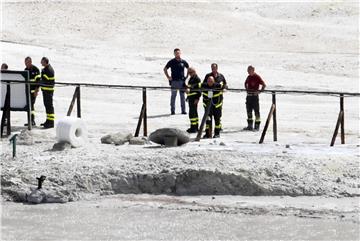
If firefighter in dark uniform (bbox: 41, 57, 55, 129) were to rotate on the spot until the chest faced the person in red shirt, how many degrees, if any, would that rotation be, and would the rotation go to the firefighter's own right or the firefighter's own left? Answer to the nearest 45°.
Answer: approximately 180°

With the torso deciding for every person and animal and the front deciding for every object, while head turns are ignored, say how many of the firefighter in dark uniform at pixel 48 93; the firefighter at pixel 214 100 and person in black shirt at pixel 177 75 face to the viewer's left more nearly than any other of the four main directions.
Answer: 1

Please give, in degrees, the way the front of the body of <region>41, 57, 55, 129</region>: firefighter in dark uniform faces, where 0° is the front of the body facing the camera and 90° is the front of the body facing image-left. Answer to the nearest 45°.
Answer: approximately 90°

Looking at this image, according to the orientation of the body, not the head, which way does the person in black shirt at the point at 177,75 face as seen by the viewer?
toward the camera

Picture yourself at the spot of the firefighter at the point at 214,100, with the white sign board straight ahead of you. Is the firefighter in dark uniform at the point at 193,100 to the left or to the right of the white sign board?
right

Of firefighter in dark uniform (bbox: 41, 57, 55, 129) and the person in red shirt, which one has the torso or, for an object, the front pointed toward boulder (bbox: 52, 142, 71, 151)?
the person in red shirt

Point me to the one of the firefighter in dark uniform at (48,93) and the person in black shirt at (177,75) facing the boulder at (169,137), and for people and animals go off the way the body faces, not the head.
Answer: the person in black shirt

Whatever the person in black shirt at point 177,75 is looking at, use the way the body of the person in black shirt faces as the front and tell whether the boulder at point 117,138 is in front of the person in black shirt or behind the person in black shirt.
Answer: in front

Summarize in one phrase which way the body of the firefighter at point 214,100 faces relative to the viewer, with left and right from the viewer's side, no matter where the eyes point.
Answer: facing the viewer

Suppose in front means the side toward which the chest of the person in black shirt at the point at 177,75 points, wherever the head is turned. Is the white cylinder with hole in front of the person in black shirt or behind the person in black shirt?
in front
